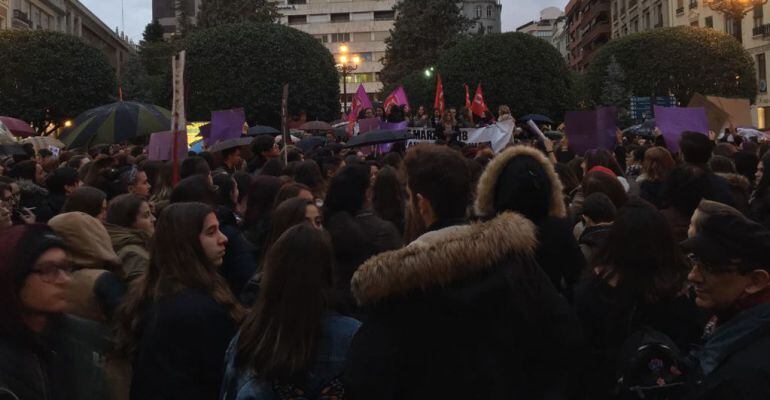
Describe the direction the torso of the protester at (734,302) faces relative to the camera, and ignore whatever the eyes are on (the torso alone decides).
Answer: to the viewer's left

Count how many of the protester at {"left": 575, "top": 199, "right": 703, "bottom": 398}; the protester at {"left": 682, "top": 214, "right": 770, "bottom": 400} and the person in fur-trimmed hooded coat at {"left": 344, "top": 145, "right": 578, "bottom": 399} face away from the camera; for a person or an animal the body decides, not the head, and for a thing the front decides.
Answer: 2

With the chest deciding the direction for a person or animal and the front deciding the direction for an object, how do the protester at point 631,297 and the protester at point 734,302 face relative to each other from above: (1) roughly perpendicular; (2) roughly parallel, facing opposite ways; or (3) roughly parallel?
roughly perpendicular

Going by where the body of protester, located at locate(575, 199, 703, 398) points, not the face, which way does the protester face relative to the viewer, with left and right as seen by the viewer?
facing away from the viewer

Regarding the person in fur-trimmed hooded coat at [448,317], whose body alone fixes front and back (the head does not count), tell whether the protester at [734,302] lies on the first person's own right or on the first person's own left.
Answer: on the first person's own right

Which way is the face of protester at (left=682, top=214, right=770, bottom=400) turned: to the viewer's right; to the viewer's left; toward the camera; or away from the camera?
to the viewer's left

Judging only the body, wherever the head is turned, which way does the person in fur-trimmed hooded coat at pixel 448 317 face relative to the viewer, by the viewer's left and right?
facing away from the viewer

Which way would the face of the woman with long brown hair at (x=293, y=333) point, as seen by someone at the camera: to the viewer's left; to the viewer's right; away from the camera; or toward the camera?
away from the camera

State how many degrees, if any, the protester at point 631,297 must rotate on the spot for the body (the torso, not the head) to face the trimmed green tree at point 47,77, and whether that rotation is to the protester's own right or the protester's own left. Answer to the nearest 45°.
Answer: approximately 45° to the protester's own left

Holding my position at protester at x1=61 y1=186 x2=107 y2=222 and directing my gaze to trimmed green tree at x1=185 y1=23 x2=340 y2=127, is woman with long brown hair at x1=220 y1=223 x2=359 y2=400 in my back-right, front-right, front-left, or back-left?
back-right

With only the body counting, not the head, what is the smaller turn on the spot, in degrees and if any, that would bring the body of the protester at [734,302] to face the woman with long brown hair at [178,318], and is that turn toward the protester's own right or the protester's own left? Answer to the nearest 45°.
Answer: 0° — they already face them

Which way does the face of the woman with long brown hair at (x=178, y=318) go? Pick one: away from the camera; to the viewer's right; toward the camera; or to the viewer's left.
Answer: to the viewer's right

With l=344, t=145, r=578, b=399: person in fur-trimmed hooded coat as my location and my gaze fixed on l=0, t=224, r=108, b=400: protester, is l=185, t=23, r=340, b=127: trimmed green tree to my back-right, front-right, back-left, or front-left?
front-right
